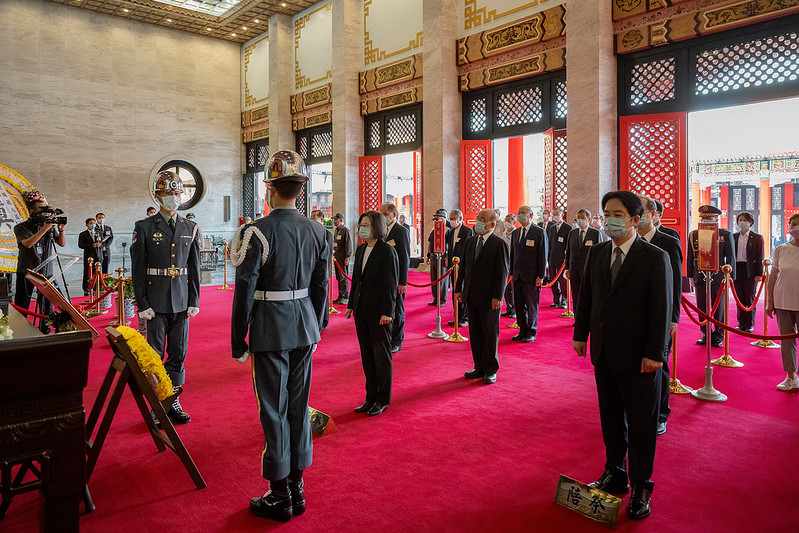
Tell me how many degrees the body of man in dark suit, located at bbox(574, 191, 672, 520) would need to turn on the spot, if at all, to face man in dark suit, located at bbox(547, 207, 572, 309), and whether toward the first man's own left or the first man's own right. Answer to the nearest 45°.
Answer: approximately 135° to the first man's own right

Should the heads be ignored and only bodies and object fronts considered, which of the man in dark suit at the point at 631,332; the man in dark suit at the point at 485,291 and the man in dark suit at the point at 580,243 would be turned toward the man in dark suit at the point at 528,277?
the man in dark suit at the point at 580,243

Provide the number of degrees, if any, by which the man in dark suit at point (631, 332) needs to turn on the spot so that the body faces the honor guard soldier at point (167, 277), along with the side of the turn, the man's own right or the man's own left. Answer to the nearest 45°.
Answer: approximately 45° to the man's own right

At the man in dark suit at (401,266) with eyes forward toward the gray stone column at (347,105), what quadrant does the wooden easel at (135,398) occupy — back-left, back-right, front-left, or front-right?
back-left

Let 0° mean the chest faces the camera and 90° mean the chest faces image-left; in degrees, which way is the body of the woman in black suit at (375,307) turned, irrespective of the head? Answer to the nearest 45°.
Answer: approximately 45°
